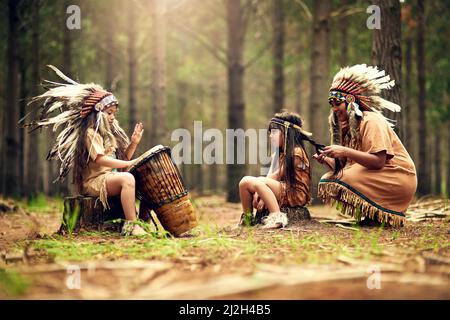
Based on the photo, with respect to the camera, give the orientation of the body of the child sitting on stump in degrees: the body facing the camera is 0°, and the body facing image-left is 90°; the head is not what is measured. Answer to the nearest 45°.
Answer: approximately 90°

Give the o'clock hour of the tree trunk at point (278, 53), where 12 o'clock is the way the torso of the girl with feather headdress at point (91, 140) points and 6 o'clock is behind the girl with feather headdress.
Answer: The tree trunk is roughly at 10 o'clock from the girl with feather headdress.

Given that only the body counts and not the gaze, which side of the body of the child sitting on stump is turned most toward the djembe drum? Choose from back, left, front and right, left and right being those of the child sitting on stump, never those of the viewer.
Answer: front

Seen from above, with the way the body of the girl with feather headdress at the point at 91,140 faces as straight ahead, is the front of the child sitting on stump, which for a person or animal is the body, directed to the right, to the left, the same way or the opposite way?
the opposite way

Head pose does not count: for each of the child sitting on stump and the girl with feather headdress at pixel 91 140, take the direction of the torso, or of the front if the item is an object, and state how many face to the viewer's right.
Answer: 1

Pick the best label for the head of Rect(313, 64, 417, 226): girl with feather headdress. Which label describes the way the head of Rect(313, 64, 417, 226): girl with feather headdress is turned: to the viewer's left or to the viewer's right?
to the viewer's left

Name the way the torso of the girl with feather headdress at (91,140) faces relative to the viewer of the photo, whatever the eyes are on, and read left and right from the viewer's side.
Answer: facing to the right of the viewer

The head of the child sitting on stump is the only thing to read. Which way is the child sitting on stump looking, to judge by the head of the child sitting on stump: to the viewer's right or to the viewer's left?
to the viewer's left

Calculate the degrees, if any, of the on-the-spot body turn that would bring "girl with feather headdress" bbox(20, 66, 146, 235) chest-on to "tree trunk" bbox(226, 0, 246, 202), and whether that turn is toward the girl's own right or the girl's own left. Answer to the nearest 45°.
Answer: approximately 45° to the girl's own left

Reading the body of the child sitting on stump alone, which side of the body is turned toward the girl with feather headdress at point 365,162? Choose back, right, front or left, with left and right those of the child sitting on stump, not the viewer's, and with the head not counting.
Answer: back

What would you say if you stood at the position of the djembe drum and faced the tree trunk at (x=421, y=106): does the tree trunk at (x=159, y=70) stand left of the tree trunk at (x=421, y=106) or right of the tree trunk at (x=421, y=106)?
left
